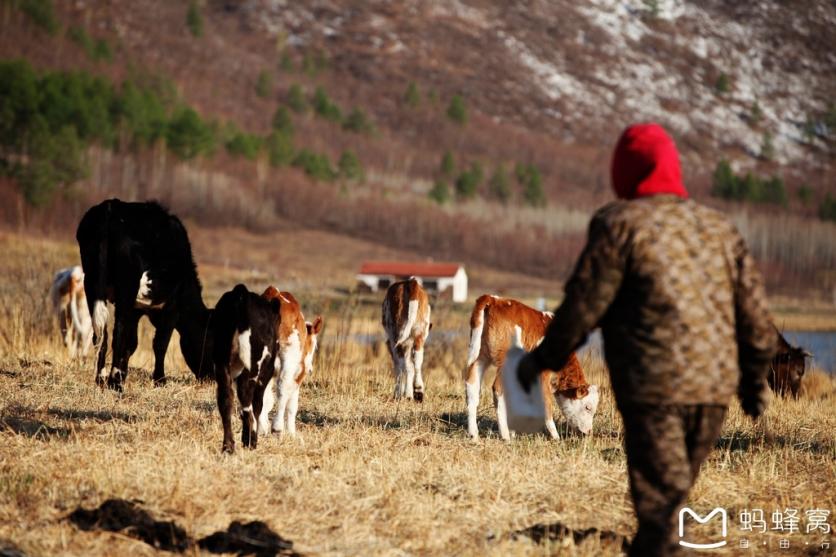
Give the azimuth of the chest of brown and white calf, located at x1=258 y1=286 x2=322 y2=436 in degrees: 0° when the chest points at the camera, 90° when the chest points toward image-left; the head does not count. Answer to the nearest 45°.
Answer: approximately 225°

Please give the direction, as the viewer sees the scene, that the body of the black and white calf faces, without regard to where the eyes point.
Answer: away from the camera

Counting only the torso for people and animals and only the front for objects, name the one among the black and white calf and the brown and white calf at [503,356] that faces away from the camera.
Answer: the black and white calf

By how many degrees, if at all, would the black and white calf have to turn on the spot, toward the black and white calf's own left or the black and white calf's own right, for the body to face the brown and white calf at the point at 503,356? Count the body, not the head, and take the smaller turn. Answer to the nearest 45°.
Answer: approximately 45° to the black and white calf's own right

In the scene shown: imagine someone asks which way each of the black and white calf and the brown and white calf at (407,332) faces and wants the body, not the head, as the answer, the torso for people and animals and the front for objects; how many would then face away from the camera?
2

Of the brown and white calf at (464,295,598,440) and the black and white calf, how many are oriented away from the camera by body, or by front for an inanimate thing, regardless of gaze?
1

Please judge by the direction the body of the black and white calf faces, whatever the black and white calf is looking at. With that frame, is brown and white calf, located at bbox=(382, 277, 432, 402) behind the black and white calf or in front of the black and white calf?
in front

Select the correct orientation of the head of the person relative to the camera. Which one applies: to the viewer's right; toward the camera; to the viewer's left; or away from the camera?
away from the camera

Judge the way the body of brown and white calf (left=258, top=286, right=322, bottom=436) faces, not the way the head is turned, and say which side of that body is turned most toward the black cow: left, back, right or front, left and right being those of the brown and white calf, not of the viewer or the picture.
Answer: left

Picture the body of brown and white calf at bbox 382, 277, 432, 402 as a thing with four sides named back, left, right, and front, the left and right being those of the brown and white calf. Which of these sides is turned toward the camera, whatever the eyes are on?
back

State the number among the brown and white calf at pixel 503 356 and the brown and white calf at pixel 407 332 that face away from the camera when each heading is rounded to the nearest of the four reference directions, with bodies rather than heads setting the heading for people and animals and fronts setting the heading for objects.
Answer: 1

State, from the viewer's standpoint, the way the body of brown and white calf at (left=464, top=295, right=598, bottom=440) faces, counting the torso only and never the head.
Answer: to the viewer's right

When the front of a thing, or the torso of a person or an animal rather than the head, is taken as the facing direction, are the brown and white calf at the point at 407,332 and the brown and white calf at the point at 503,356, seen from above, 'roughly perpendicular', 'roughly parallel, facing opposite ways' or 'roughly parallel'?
roughly perpendicular
